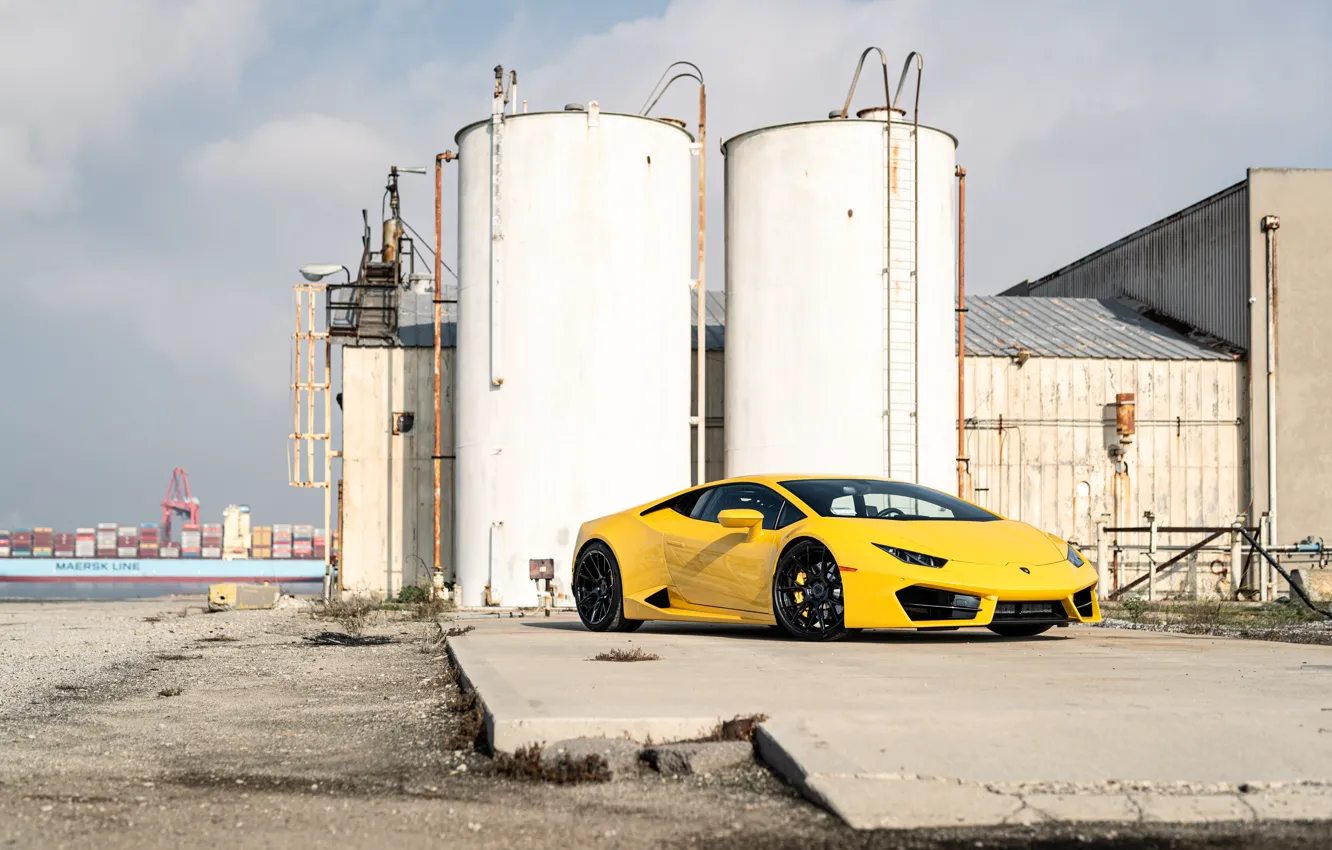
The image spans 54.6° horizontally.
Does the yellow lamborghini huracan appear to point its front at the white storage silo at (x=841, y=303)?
no

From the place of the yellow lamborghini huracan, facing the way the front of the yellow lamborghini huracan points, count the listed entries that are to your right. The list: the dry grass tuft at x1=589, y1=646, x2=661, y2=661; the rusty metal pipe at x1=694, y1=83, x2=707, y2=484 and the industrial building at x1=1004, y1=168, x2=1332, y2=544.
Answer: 1

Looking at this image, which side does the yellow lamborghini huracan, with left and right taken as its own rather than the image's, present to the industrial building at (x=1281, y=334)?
left

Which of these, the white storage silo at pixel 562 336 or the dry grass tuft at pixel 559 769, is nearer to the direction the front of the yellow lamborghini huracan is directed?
the dry grass tuft

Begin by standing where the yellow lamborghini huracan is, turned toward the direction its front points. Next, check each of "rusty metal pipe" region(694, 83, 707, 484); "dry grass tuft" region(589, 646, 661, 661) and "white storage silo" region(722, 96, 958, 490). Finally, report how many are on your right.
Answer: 1

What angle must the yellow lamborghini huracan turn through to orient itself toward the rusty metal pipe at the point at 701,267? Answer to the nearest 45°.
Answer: approximately 135° to its left

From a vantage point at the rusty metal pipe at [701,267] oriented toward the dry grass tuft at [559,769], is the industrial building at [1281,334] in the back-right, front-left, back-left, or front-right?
back-left

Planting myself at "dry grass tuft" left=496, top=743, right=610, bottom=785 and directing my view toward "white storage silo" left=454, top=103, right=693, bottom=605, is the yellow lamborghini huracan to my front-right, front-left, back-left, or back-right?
front-right

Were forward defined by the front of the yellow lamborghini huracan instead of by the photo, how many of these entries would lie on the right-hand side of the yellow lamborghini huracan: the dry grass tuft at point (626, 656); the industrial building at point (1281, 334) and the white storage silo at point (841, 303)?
1

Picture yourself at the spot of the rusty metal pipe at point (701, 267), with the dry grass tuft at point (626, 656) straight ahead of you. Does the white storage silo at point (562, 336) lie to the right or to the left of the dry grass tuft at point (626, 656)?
right

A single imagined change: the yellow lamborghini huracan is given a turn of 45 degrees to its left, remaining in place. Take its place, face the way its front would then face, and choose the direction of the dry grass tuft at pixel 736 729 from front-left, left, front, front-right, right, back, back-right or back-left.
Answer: right

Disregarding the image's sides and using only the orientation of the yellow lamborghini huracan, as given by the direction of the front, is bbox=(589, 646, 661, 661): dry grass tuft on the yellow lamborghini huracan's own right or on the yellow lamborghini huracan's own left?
on the yellow lamborghini huracan's own right

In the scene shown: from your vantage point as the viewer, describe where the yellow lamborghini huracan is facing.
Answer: facing the viewer and to the right of the viewer

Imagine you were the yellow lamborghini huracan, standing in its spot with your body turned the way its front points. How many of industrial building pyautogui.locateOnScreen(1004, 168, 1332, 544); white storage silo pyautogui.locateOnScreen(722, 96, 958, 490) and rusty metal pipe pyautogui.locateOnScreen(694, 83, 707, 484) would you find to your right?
0

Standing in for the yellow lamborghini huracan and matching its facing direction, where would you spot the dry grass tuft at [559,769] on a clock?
The dry grass tuft is roughly at 2 o'clock from the yellow lamborghini huracan.

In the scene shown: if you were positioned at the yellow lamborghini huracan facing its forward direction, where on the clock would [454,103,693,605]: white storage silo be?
The white storage silo is roughly at 7 o'clock from the yellow lamborghini huracan.

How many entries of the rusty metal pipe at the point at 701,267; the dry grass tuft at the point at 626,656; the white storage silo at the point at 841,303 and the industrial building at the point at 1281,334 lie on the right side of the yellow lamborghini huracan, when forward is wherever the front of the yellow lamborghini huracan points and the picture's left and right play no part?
1

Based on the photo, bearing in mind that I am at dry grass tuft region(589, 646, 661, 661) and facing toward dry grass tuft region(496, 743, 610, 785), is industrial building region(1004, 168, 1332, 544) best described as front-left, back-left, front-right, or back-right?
back-left
